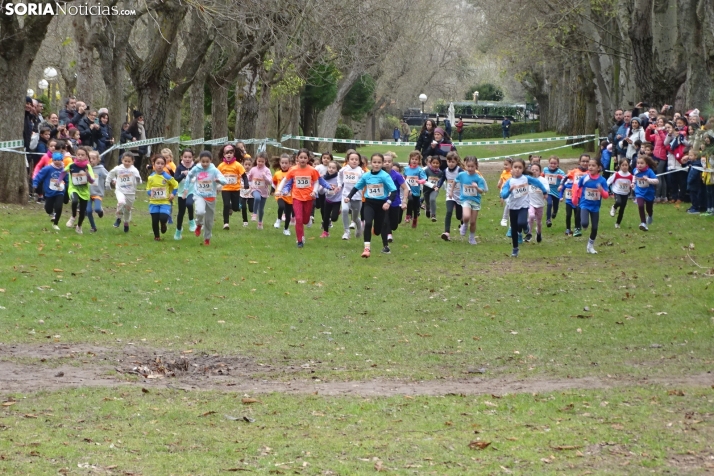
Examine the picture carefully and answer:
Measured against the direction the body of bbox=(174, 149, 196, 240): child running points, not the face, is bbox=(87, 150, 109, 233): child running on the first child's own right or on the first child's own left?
on the first child's own right

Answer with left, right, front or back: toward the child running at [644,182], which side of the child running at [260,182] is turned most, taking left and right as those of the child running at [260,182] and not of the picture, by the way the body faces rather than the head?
left

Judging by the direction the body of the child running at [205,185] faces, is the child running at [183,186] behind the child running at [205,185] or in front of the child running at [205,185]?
behind

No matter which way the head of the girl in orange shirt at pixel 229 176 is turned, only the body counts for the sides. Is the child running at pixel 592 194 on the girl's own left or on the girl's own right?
on the girl's own left

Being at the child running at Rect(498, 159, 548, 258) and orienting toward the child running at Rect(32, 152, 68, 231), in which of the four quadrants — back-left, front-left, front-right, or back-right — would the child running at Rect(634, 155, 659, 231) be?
back-right

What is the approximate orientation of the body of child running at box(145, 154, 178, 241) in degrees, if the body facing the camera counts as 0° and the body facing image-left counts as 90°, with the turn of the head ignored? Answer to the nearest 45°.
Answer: approximately 0°

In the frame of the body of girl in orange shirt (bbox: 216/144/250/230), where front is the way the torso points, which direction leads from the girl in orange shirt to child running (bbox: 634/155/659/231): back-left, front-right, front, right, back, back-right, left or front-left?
left

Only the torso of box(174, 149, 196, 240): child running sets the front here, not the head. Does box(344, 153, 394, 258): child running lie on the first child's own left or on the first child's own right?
on the first child's own left

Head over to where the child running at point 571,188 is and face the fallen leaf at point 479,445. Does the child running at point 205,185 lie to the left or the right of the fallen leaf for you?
right

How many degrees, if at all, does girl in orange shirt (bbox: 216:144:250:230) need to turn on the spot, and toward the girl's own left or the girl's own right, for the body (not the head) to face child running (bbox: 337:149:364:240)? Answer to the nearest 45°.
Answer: approximately 45° to the girl's own left

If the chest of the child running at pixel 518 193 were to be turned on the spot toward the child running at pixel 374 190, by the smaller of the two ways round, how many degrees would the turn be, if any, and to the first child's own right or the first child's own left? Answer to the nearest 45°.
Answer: approximately 90° to the first child's own right
